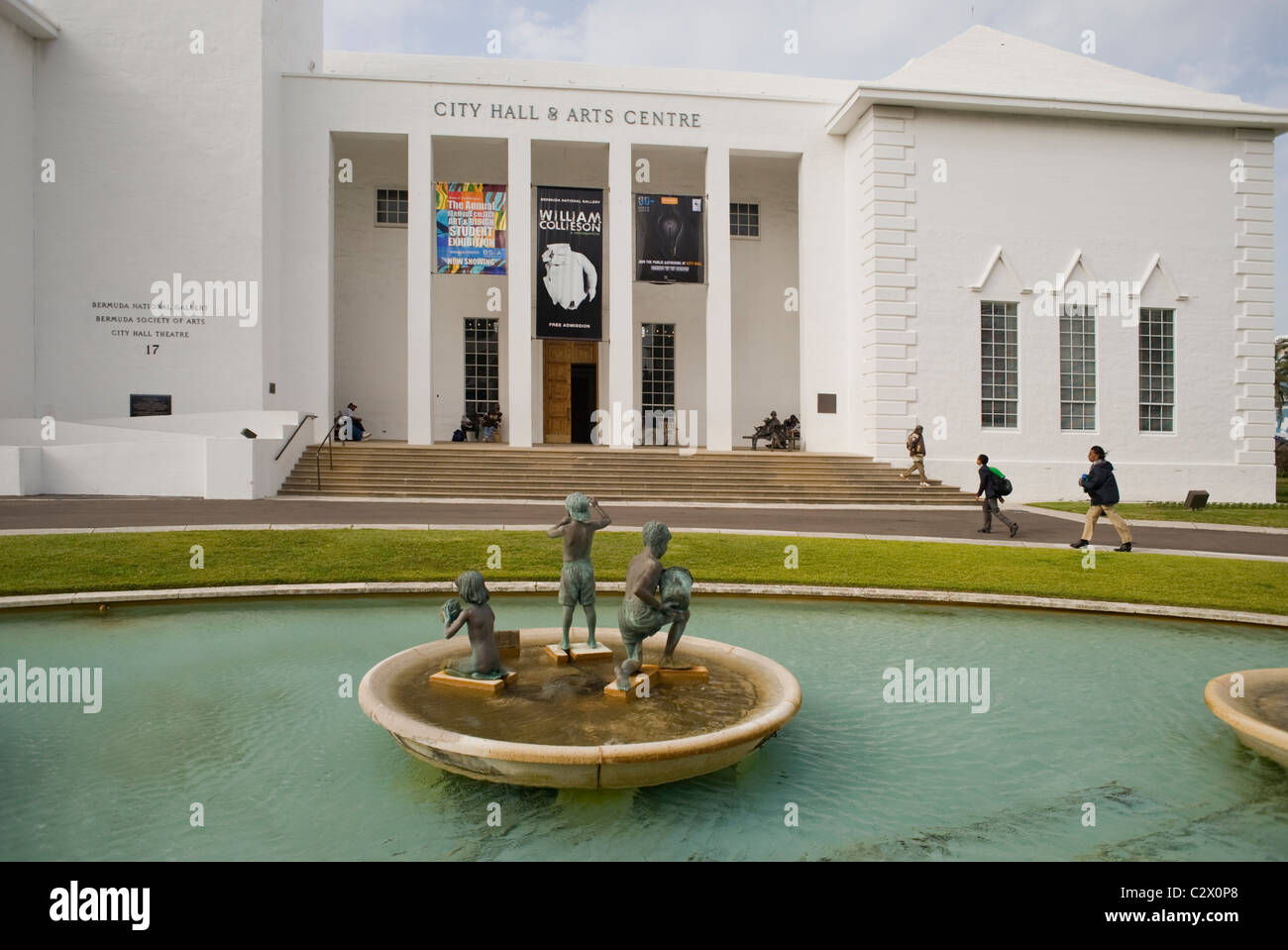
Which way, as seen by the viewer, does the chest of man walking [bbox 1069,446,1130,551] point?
to the viewer's left

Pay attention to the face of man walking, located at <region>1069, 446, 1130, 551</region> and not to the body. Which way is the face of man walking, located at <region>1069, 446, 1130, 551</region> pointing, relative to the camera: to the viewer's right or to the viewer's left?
to the viewer's left

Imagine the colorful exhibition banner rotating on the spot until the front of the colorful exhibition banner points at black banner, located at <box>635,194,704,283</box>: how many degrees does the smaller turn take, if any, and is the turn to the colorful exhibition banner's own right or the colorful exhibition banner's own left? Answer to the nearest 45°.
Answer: approximately 90° to the colorful exhibition banner's own left

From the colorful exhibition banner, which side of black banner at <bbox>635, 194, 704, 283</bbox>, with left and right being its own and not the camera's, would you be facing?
right

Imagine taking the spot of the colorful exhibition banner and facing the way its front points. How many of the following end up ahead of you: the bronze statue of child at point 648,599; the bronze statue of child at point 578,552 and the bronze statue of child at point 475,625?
3

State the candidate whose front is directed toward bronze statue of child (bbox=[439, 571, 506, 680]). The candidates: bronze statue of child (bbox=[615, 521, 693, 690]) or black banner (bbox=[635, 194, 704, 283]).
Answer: the black banner
